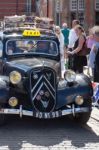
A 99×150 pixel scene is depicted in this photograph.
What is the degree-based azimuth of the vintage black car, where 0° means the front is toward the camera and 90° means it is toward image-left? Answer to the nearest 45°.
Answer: approximately 0°

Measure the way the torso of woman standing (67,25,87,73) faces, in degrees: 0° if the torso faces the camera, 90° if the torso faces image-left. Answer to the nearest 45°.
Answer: approximately 90°

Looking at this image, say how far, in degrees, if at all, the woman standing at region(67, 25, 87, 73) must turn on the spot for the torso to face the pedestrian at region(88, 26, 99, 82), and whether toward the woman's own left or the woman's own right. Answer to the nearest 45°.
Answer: approximately 90° to the woman's own left

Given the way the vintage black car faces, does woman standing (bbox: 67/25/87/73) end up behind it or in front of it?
behind

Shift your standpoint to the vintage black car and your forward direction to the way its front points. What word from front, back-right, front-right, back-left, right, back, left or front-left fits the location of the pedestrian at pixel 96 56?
back-left
